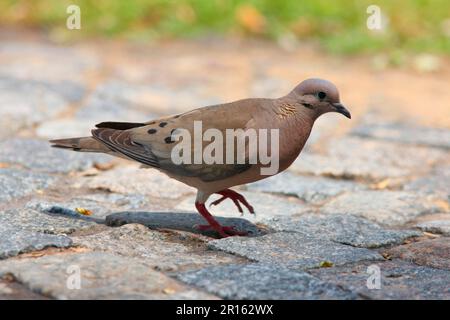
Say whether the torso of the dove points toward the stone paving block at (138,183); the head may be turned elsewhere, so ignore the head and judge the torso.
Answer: no

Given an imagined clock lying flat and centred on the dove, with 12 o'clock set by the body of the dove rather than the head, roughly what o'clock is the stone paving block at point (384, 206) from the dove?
The stone paving block is roughly at 11 o'clock from the dove.

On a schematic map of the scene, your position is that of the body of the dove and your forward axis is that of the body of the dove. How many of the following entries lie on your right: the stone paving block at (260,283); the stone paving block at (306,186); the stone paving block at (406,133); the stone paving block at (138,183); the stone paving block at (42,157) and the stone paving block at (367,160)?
1

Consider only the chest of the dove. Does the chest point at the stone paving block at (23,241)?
no

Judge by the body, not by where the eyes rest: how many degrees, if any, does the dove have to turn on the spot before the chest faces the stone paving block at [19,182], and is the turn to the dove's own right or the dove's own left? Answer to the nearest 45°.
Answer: approximately 135° to the dove's own left

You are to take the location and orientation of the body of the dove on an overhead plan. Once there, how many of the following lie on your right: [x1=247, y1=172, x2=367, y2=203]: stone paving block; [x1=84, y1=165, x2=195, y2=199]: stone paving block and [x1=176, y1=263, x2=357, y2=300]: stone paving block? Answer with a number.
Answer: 1

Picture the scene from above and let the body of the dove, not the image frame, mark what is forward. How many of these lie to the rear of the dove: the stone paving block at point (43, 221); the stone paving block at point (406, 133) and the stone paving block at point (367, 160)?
1

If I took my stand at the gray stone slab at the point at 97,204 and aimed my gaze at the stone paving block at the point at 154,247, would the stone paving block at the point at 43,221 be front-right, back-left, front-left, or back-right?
front-right

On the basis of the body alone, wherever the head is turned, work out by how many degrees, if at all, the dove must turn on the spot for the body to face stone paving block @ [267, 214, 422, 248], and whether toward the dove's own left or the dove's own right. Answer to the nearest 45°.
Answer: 0° — it already faces it

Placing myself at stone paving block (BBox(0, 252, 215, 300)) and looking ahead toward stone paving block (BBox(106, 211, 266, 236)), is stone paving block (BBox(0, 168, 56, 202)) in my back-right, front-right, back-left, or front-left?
front-left

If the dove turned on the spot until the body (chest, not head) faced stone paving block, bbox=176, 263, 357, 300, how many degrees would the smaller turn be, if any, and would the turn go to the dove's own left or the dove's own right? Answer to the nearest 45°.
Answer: approximately 90° to the dove's own right

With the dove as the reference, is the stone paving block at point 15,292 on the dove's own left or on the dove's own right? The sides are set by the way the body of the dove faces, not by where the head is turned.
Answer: on the dove's own right

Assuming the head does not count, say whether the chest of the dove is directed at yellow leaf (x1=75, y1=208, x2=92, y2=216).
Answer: no

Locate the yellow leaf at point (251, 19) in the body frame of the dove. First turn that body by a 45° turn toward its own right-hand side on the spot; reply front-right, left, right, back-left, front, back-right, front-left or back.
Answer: back-left

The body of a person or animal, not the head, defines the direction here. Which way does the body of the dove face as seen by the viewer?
to the viewer's right
